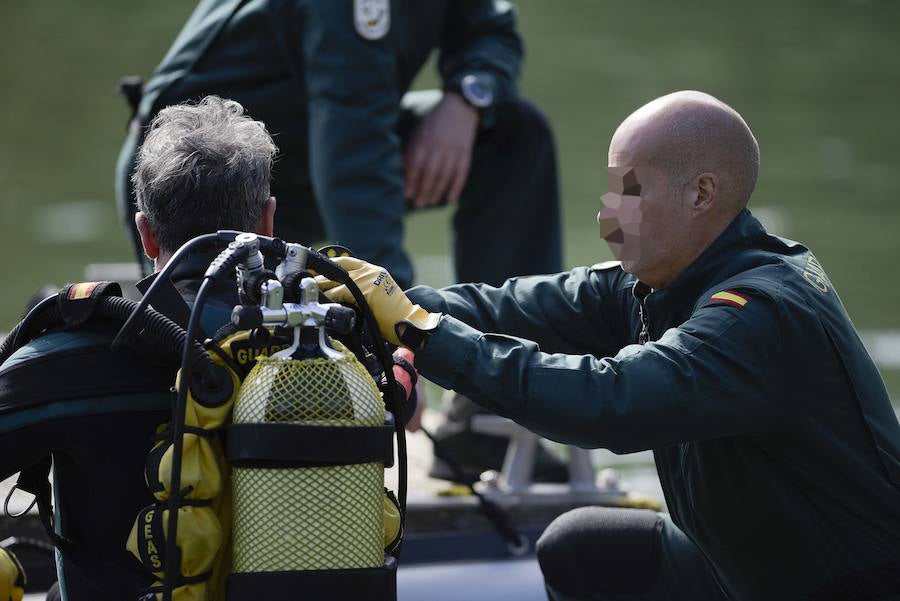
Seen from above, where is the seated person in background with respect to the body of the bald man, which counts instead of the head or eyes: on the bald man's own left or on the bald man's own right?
on the bald man's own right

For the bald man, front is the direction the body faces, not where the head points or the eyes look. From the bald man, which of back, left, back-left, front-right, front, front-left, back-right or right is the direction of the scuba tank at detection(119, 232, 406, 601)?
front-left

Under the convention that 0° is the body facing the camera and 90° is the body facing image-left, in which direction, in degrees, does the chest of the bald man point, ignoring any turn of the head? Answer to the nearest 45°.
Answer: approximately 90°
